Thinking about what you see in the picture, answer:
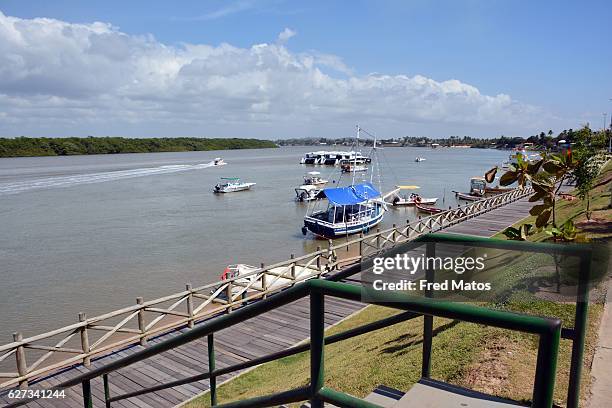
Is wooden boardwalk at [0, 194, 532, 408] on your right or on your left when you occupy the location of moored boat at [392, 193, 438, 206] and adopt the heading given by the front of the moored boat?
on your right

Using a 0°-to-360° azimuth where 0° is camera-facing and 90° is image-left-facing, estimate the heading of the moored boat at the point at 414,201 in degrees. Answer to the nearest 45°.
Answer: approximately 270°

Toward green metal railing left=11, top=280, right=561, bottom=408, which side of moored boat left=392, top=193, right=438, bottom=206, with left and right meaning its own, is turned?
right

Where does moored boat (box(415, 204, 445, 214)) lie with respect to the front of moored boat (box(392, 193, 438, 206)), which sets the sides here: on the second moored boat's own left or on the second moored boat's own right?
on the second moored boat's own right

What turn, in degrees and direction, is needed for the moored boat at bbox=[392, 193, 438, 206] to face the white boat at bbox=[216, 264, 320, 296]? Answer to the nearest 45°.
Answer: approximately 90° to its right
